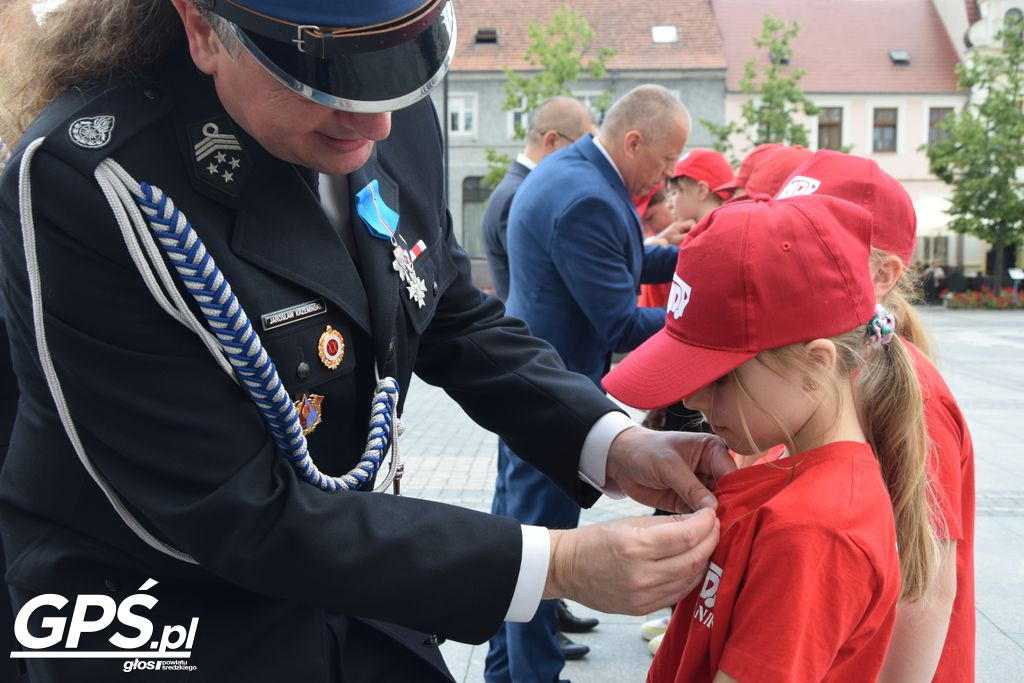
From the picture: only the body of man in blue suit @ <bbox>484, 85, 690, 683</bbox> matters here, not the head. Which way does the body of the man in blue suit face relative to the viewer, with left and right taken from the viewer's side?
facing to the right of the viewer

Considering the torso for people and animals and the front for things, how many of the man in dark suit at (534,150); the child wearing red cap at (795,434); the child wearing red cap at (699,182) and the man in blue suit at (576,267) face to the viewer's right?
2

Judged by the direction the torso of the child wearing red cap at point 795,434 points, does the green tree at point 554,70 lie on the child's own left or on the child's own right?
on the child's own right

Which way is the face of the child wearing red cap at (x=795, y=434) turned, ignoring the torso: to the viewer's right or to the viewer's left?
to the viewer's left

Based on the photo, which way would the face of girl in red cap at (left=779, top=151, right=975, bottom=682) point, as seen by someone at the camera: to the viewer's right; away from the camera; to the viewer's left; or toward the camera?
to the viewer's left

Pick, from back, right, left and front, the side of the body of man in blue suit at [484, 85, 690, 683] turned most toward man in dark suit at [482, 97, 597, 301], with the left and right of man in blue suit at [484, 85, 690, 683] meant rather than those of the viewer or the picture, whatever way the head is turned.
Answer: left

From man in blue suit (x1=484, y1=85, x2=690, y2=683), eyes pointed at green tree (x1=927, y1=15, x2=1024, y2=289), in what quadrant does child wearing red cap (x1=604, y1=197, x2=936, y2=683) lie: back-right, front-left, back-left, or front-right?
back-right

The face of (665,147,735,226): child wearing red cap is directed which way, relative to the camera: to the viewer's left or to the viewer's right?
to the viewer's left

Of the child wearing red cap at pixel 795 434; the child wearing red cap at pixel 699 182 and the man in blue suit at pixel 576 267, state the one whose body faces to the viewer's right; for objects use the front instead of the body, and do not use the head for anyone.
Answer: the man in blue suit

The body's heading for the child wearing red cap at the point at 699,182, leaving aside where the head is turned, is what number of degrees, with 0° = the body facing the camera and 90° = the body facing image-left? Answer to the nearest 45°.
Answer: approximately 90°

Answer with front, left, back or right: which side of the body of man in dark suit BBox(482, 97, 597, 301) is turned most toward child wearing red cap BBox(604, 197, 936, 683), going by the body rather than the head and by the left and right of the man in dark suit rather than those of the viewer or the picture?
right

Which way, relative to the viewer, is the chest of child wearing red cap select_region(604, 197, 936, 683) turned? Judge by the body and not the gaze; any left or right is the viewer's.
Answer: facing to the left of the viewer

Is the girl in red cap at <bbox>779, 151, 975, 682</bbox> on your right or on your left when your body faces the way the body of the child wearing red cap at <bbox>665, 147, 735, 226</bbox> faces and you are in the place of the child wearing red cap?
on your left

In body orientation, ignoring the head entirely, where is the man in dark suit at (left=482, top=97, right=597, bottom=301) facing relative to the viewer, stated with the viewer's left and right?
facing to the right of the viewer

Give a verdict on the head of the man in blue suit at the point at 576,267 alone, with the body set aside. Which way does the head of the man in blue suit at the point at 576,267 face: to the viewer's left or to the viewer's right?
to the viewer's right

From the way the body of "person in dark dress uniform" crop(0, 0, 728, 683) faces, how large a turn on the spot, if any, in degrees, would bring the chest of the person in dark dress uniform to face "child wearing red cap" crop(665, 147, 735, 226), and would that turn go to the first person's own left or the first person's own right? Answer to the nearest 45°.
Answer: approximately 90° to the first person's own left
